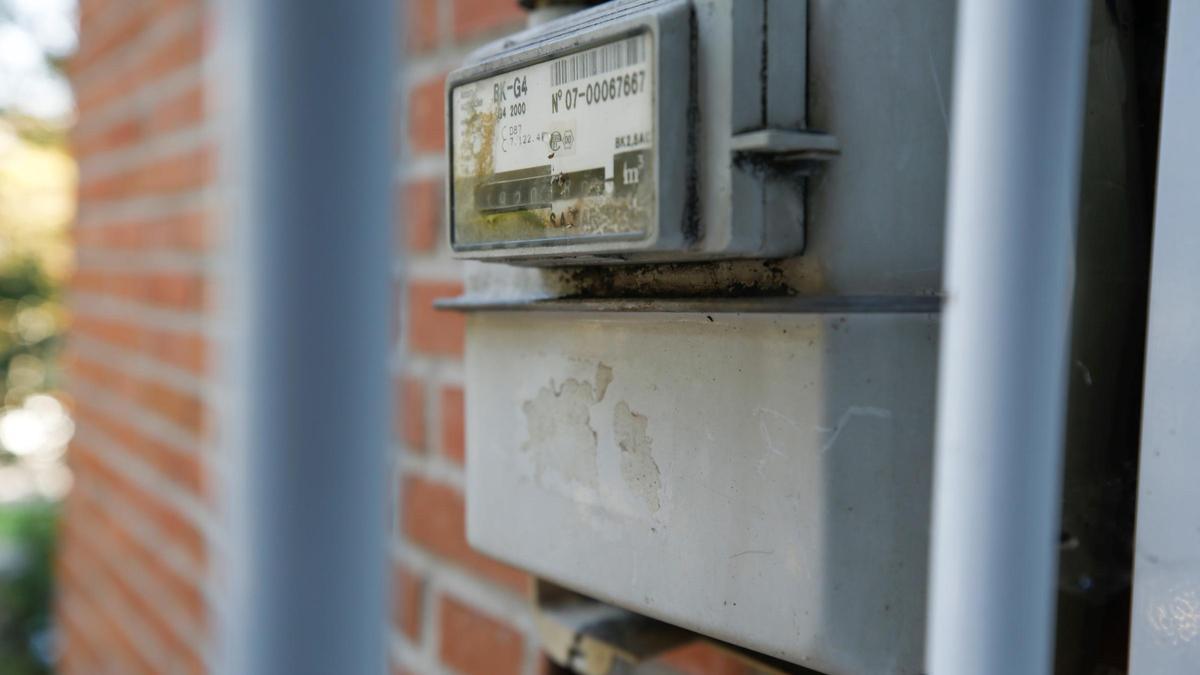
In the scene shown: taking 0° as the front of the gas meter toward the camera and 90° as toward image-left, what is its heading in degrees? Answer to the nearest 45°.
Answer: approximately 45°
